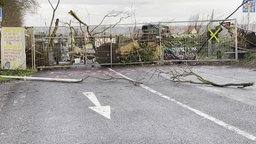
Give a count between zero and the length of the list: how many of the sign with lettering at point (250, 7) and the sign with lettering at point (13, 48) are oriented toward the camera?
2

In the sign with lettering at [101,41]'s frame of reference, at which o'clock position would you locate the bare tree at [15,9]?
The bare tree is roughly at 3 o'clock from the sign with lettering.

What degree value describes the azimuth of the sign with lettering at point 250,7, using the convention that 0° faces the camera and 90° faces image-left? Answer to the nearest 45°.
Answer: approximately 0°

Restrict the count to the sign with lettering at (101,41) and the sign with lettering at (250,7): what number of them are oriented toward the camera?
2

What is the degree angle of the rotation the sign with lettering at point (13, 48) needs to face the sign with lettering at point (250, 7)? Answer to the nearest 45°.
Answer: approximately 90° to its left

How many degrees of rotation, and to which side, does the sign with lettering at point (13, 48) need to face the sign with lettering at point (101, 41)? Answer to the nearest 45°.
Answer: approximately 90° to its left

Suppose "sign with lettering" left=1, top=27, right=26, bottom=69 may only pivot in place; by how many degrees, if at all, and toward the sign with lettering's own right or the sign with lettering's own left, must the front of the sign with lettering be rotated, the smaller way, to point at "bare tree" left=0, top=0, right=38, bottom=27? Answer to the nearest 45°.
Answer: approximately 180°

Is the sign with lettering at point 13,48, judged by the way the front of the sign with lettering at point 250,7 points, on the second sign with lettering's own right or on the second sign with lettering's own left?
on the second sign with lettering's own right

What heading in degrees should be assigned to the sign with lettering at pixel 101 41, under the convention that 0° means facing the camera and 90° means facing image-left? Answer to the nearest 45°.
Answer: approximately 0°
